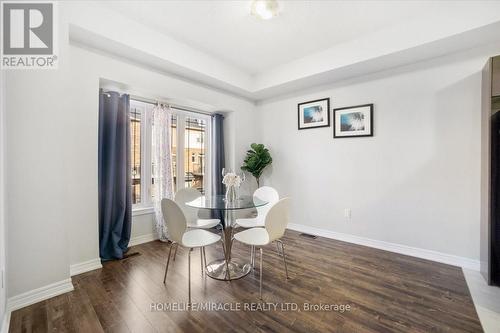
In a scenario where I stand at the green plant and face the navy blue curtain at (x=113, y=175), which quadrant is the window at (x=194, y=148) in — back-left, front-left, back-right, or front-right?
front-right

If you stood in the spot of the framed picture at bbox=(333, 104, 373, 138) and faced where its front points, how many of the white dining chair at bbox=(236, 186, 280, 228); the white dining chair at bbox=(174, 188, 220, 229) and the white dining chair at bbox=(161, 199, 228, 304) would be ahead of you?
3

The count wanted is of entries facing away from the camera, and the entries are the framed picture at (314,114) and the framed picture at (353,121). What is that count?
0

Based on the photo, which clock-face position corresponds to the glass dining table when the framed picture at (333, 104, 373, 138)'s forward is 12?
The glass dining table is roughly at 12 o'clock from the framed picture.

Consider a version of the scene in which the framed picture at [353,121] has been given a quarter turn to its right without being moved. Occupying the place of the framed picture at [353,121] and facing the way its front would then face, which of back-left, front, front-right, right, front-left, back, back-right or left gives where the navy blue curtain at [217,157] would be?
front-left

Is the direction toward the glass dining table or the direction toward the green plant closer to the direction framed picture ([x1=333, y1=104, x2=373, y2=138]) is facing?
the glass dining table

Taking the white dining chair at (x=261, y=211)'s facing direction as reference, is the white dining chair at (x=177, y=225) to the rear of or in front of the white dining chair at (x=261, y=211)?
in front

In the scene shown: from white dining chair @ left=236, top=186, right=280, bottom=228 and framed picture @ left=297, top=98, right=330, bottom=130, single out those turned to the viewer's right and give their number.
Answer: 0

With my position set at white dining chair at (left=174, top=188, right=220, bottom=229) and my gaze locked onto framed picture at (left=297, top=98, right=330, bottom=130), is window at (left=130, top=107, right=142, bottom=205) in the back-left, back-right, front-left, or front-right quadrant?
back-left

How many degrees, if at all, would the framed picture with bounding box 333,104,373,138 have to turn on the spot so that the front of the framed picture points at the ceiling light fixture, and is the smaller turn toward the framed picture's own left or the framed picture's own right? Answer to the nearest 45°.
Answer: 0° — it already faces it

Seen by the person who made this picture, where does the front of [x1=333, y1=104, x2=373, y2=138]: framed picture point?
facing the viewer and to the left of the viewer

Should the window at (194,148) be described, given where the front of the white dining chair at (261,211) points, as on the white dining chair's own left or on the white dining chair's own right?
on the white dining chair's own right

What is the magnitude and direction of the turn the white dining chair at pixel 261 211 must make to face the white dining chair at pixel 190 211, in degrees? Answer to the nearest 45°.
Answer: approximately 45° to its right

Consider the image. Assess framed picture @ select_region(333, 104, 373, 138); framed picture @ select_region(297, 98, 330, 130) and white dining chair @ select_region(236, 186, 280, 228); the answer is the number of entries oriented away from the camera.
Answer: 0

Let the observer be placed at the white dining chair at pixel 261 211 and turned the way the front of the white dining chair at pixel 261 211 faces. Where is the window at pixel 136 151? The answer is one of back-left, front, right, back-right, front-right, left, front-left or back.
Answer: front-right
